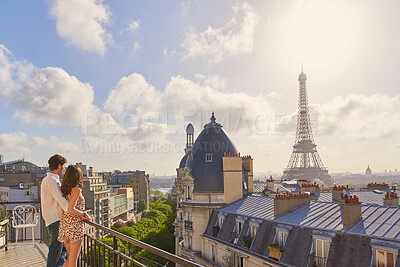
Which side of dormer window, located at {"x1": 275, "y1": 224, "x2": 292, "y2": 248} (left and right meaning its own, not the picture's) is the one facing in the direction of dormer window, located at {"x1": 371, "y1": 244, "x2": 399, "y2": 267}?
left

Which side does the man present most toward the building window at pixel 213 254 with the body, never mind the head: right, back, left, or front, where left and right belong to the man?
front

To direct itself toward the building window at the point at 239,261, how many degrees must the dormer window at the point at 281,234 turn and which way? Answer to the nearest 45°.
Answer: approximately 90° to its right

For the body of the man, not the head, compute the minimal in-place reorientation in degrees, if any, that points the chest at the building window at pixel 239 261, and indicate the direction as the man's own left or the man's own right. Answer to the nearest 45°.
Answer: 0° — they already face it

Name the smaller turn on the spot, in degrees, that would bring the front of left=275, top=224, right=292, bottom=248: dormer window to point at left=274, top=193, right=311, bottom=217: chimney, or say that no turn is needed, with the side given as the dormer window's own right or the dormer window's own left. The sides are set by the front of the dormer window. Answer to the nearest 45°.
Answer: approximately 135° to the dormer window's own right

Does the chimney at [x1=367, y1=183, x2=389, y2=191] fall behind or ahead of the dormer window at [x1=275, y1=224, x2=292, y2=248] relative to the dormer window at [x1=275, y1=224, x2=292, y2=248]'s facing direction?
behind

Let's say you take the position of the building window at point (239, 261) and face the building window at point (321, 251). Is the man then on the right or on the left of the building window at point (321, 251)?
right

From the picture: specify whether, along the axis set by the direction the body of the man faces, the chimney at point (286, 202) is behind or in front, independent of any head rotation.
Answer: in front

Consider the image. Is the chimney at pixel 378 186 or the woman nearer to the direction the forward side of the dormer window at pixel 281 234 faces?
the woman

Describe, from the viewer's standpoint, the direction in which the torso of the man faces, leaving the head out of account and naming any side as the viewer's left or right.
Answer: facing away from the viewer and to the right of the viewer

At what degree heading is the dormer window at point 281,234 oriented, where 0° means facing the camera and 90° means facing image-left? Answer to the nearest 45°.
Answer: approximately 45°
